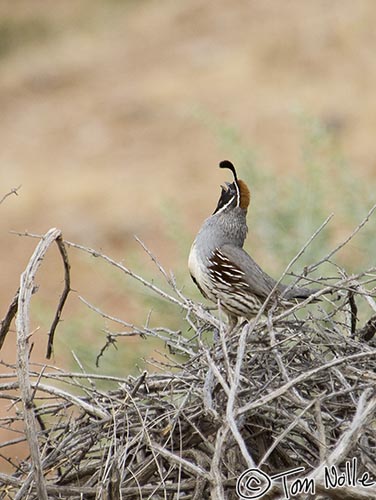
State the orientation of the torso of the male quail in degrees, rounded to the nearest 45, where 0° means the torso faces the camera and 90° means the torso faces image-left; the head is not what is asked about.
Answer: approximately 90°
